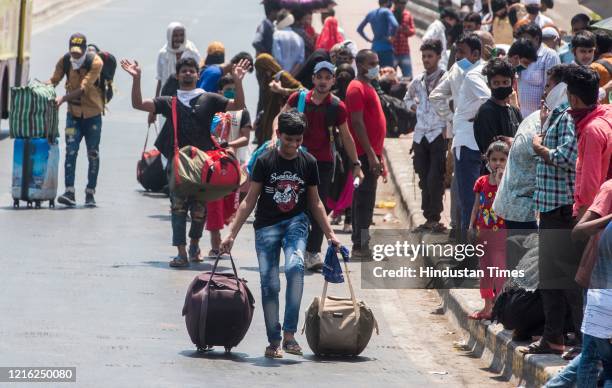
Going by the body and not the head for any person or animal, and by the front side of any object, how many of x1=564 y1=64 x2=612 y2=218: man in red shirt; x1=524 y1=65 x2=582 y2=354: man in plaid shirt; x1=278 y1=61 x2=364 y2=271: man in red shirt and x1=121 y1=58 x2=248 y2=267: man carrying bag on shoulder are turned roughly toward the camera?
2

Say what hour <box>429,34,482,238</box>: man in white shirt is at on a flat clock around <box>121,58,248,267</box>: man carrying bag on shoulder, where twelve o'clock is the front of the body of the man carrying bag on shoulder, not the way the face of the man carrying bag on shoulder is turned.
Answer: The man in white shirt is roughly at 9 o'clock from the man carrying bag on shoulder.

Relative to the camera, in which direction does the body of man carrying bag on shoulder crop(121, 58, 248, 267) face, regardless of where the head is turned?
toward the camera

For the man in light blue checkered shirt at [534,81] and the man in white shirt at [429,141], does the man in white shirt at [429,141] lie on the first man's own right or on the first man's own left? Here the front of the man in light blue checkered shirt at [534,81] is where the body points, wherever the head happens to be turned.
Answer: on the first man's own right

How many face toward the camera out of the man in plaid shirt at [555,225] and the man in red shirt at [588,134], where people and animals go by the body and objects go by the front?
0

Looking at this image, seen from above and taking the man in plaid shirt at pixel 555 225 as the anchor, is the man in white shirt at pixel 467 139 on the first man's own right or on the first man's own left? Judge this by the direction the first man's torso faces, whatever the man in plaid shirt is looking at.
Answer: on the first man's own right

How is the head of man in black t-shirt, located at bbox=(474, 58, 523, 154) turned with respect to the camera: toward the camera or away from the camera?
toward the camera

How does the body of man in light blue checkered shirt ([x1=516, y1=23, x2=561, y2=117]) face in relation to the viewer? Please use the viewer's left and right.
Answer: facing the viewer and to the left of the viewer

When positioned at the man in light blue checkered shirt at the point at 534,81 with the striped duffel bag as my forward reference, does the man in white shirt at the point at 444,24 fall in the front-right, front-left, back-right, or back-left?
front-right

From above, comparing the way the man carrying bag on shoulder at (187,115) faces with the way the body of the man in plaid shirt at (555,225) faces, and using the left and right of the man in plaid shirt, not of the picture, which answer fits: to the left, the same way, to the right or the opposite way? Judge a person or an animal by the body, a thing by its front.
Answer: to the left

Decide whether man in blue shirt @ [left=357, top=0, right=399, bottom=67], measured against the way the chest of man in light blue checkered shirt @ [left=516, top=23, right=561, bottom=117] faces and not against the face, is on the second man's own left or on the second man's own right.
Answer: on the second man's own right

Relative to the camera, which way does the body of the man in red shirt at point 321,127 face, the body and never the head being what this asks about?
toward the camera

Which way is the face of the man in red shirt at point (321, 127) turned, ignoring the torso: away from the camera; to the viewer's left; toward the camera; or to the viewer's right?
toward the camera

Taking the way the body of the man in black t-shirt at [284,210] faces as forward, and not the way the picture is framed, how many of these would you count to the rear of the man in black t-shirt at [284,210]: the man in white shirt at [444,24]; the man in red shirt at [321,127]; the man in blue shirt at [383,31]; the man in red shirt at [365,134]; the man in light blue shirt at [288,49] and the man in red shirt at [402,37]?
6

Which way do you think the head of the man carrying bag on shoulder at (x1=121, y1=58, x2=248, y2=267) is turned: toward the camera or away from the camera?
toward the camera

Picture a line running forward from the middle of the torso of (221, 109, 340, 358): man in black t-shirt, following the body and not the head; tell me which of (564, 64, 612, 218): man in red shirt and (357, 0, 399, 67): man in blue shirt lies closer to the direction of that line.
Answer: the man in red shirt

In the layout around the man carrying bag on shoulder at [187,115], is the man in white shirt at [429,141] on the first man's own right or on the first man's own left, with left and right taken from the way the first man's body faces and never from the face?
on the first man's own left

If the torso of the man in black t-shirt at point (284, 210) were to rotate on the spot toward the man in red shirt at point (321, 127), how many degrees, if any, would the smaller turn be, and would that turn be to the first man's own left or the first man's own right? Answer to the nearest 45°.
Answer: approximately 180°
